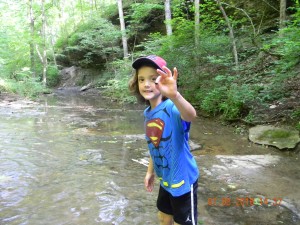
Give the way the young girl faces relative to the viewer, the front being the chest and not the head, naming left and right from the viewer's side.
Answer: facing the viewer and to the left of the viewer

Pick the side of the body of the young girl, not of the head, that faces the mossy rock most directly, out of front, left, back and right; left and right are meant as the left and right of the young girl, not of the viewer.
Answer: back
